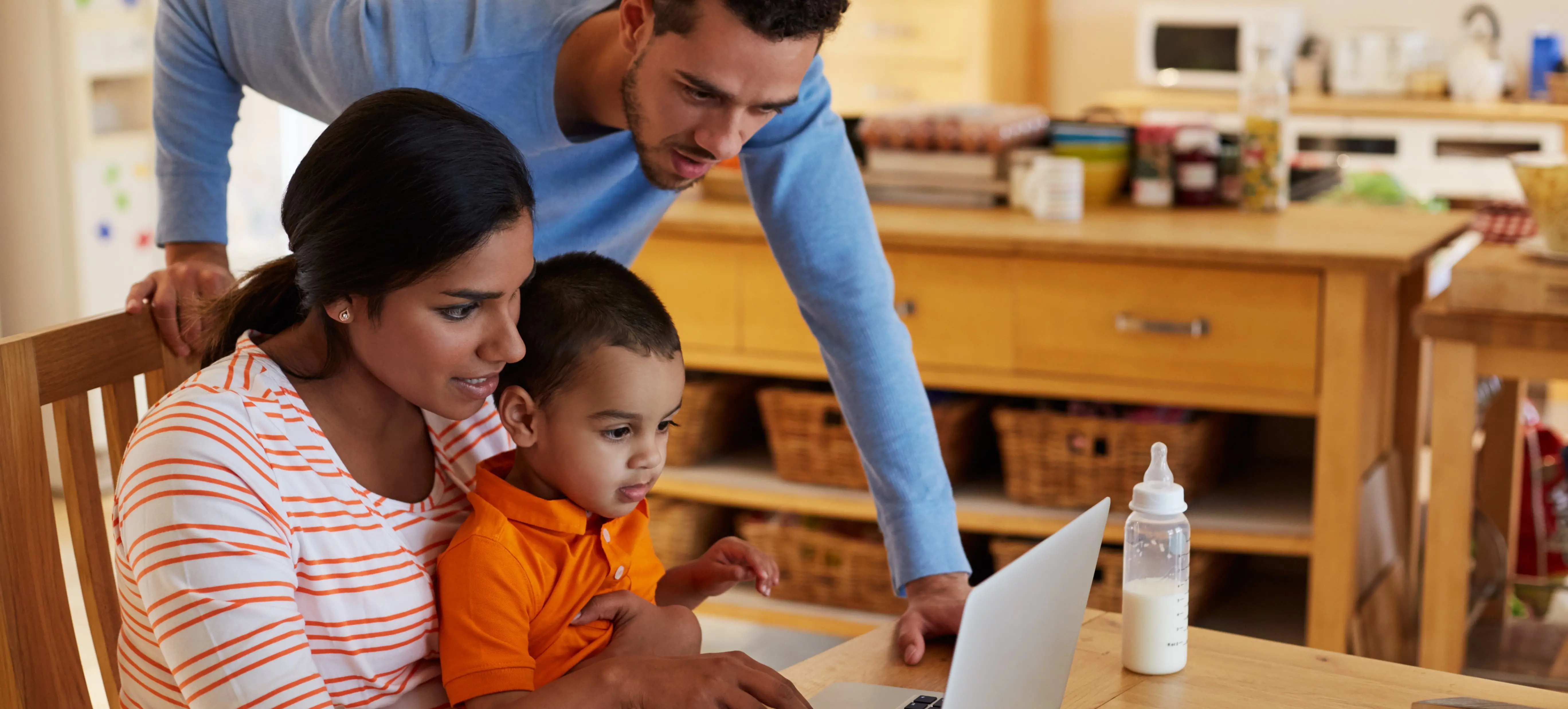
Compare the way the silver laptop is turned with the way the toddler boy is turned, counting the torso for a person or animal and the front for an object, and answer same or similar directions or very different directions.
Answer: very different directions

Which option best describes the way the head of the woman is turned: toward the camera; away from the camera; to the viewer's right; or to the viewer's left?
to the viewer's right

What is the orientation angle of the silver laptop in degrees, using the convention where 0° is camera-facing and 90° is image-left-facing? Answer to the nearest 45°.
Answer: approximately 135°

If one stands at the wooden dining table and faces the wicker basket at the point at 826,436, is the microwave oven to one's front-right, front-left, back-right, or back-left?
front-right

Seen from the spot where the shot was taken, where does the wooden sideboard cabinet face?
facing the viewer

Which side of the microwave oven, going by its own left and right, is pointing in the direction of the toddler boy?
front

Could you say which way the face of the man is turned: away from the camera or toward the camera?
toward the camera

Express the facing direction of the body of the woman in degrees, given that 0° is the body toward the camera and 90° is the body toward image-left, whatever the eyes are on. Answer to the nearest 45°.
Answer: approximately 315°

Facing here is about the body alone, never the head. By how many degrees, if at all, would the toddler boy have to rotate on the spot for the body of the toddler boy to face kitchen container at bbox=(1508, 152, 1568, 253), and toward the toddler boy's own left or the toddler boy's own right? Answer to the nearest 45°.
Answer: approximately 90° to the toddler boy's own left

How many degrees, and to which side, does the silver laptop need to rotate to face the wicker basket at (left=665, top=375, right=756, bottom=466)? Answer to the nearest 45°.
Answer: approximately 45° to its right

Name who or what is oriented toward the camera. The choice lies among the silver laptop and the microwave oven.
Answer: the microwave oven

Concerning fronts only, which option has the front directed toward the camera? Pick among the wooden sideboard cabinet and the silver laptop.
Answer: the wooden sideboard cabinet

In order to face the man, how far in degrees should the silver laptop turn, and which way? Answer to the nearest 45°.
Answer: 0° — it already faces them

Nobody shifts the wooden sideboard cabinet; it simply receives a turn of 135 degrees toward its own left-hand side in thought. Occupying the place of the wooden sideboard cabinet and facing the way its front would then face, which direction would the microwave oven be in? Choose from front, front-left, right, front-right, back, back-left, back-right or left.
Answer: front-left

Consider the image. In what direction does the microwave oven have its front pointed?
toward the camera
